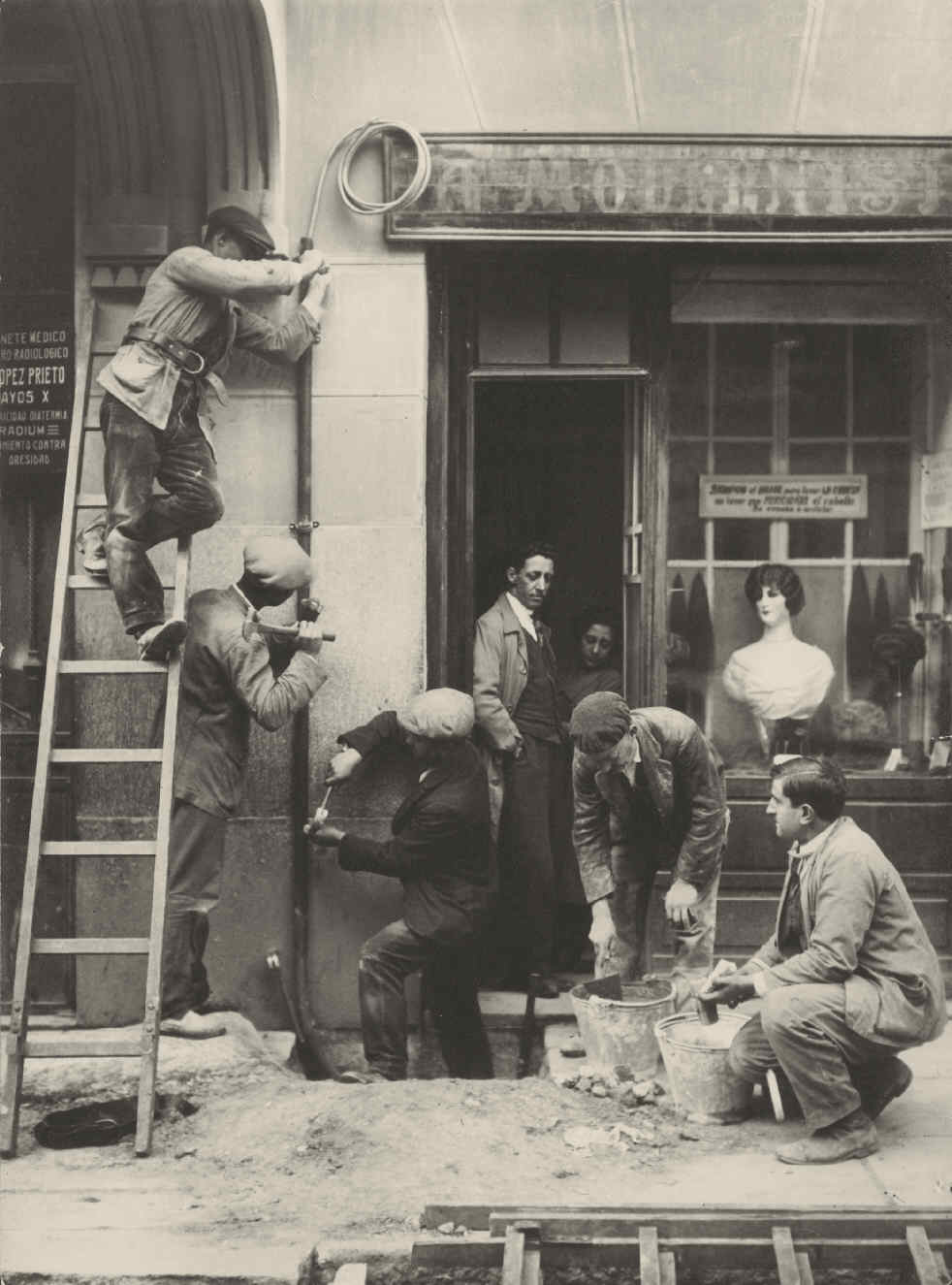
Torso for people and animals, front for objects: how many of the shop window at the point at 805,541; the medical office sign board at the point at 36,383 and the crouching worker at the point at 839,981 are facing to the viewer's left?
1

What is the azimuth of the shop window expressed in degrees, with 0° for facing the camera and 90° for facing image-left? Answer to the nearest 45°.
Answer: approximately 0°

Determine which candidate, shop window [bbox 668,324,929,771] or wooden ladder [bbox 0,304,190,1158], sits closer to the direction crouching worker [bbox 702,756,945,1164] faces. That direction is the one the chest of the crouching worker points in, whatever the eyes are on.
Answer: the wooden ladder

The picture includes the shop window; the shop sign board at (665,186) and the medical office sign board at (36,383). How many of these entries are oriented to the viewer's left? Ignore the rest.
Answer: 0

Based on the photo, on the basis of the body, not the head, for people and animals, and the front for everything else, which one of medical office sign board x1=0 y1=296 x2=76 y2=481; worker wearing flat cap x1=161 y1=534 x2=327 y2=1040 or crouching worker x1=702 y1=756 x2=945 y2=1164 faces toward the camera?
the medical office sign board

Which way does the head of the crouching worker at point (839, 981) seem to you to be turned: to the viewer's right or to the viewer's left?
to the viewer's left

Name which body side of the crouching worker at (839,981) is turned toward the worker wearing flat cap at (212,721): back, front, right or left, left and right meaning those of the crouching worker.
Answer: front

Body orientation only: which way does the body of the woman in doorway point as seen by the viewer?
toward the camera

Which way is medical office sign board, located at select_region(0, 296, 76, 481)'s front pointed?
toward the camera

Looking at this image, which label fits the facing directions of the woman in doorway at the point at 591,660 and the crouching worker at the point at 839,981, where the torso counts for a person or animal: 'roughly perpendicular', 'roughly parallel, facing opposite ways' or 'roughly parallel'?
roughly perpendicular

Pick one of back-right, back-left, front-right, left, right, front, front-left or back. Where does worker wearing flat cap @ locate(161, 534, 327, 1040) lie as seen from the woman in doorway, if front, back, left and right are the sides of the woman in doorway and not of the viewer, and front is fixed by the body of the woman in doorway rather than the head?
front-right

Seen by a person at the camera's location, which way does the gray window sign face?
facing the viewer

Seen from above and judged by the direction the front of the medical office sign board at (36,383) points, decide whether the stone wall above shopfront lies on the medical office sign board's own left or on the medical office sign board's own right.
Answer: on the medical office sign board's own left
